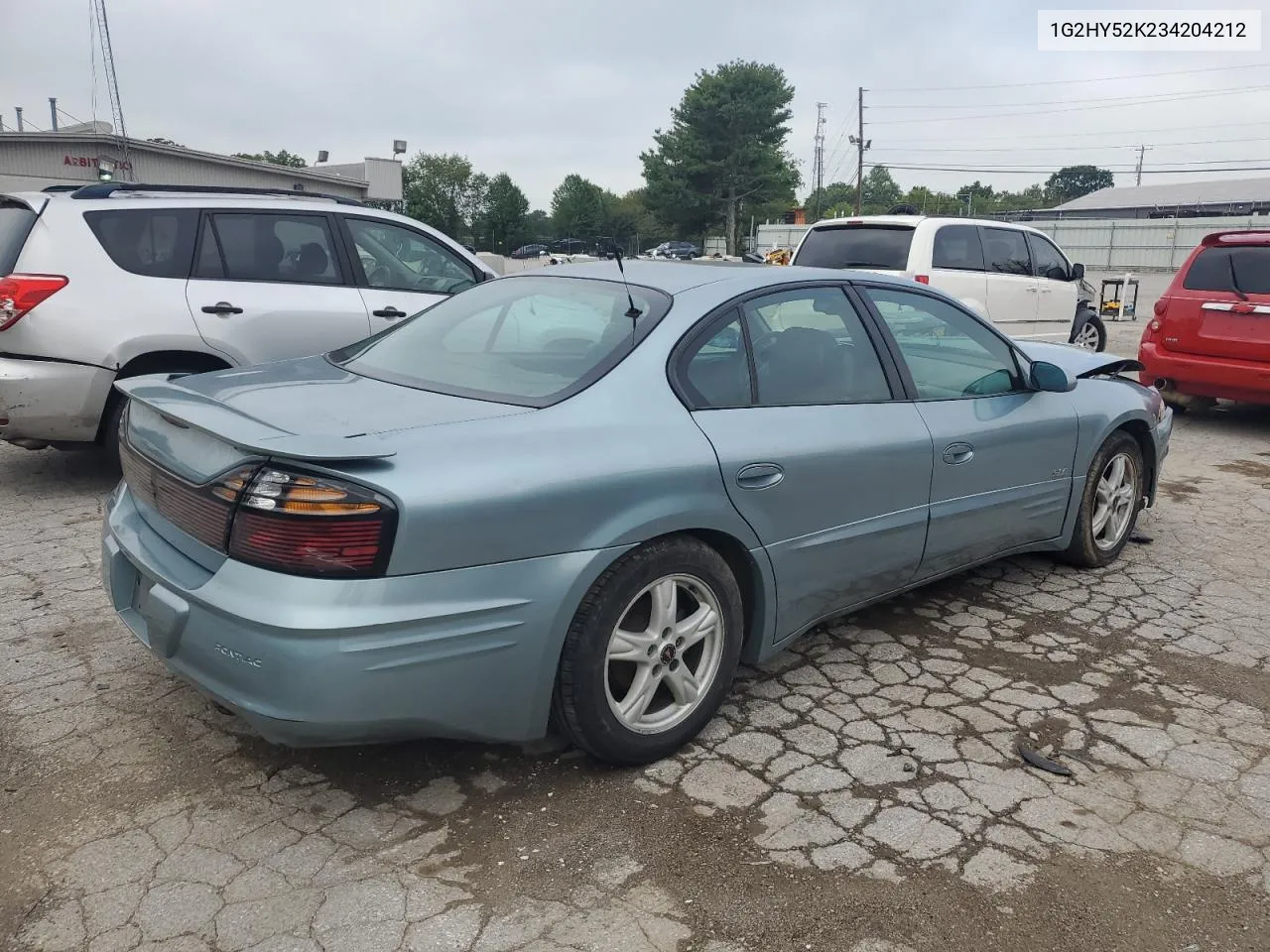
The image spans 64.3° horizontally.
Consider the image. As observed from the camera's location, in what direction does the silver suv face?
facing away from the viewer and to the right of the viewer

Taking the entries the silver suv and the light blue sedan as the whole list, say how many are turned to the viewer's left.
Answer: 0

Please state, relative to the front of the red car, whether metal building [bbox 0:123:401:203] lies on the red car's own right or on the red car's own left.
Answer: on the red car's own left

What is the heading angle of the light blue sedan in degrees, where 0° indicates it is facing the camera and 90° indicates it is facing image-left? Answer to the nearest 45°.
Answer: approximately 225°

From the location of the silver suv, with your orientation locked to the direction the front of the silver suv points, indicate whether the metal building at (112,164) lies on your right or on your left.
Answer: on your left

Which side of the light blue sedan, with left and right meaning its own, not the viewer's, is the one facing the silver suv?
left

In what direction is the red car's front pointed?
away from the camera

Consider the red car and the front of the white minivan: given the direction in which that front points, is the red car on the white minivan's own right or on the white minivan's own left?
on the white minivan's own right

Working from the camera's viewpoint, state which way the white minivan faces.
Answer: facing away from the viewer and to the right of the viewer
